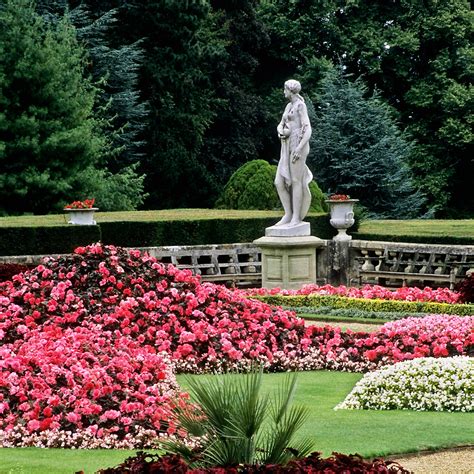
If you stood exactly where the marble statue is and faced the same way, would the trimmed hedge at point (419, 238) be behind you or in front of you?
behind

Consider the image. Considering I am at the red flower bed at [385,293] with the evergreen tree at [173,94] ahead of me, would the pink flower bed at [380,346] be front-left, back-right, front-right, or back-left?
back-left

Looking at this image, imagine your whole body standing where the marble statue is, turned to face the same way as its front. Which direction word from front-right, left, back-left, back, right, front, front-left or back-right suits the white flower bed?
front-left

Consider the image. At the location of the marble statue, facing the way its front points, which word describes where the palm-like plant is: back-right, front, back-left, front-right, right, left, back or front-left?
front-left

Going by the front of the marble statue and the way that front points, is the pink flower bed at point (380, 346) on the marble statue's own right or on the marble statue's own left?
on the marble statue's own left

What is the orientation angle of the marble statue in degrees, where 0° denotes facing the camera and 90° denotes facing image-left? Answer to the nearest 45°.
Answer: approximately 45°

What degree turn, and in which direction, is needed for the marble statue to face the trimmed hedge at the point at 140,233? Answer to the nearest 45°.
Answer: approximately 90° to its right

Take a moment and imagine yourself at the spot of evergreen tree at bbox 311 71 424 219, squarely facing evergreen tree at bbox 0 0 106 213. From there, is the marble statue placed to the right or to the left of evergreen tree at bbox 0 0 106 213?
left

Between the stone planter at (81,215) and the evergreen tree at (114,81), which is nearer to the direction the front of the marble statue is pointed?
the stone planter
